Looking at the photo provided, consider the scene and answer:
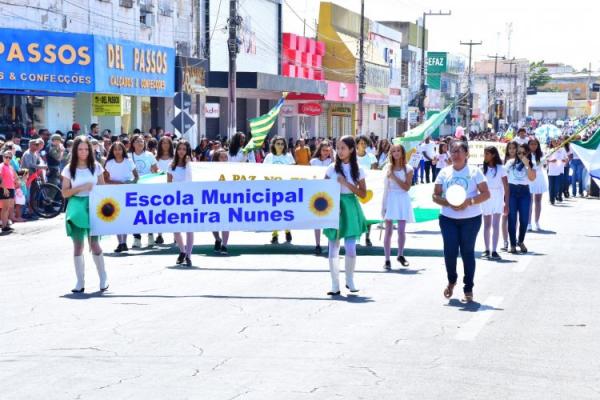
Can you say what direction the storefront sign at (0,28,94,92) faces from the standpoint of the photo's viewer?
facing the viewer and to the right of the viewer

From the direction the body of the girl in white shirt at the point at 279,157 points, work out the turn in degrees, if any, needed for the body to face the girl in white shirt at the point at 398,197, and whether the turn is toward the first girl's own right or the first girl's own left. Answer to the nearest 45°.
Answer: approximately 45° to the first girl's own left

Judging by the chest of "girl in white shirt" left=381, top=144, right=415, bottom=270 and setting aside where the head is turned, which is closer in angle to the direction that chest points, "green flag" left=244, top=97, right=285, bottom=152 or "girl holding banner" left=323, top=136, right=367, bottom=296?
the girl holding banner

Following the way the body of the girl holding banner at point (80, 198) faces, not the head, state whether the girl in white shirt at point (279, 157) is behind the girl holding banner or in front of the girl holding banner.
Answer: behind

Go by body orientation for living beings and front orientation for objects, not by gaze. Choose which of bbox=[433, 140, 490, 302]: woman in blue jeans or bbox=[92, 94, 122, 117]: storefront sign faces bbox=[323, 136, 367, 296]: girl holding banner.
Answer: the storefront sign

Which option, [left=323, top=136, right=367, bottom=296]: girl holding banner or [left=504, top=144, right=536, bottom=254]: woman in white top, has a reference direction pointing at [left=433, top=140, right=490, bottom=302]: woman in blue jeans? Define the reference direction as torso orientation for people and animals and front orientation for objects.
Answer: the woman in white top

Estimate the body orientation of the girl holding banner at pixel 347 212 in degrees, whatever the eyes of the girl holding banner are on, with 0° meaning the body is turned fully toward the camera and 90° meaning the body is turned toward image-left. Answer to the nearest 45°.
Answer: approximately 45°
